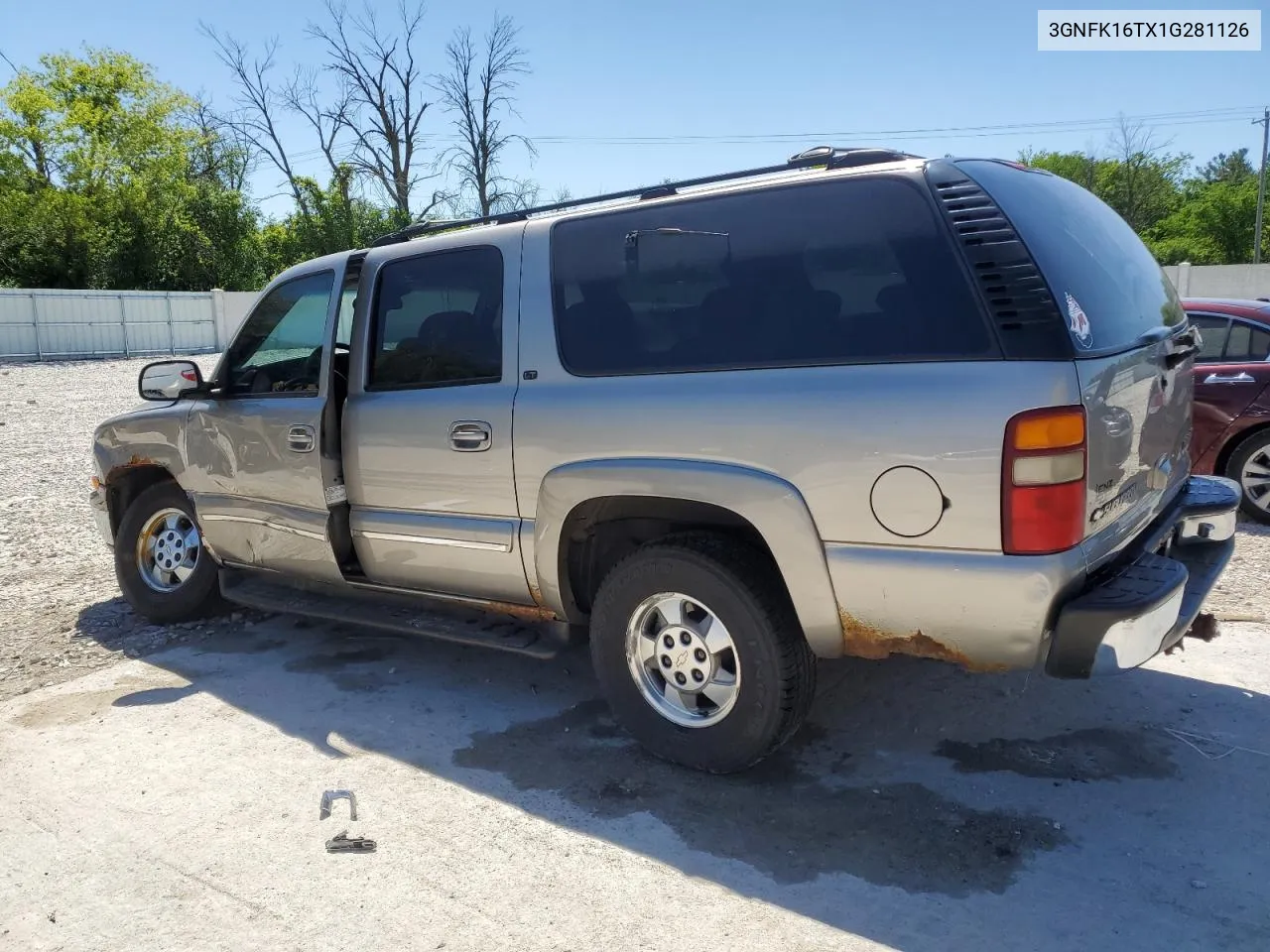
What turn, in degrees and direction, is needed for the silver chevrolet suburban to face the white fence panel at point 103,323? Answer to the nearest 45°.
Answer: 0° — it already faces it

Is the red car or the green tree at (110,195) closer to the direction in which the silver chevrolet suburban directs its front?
the green tree

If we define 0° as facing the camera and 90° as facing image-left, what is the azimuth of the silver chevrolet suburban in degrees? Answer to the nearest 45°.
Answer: approximately 135°
